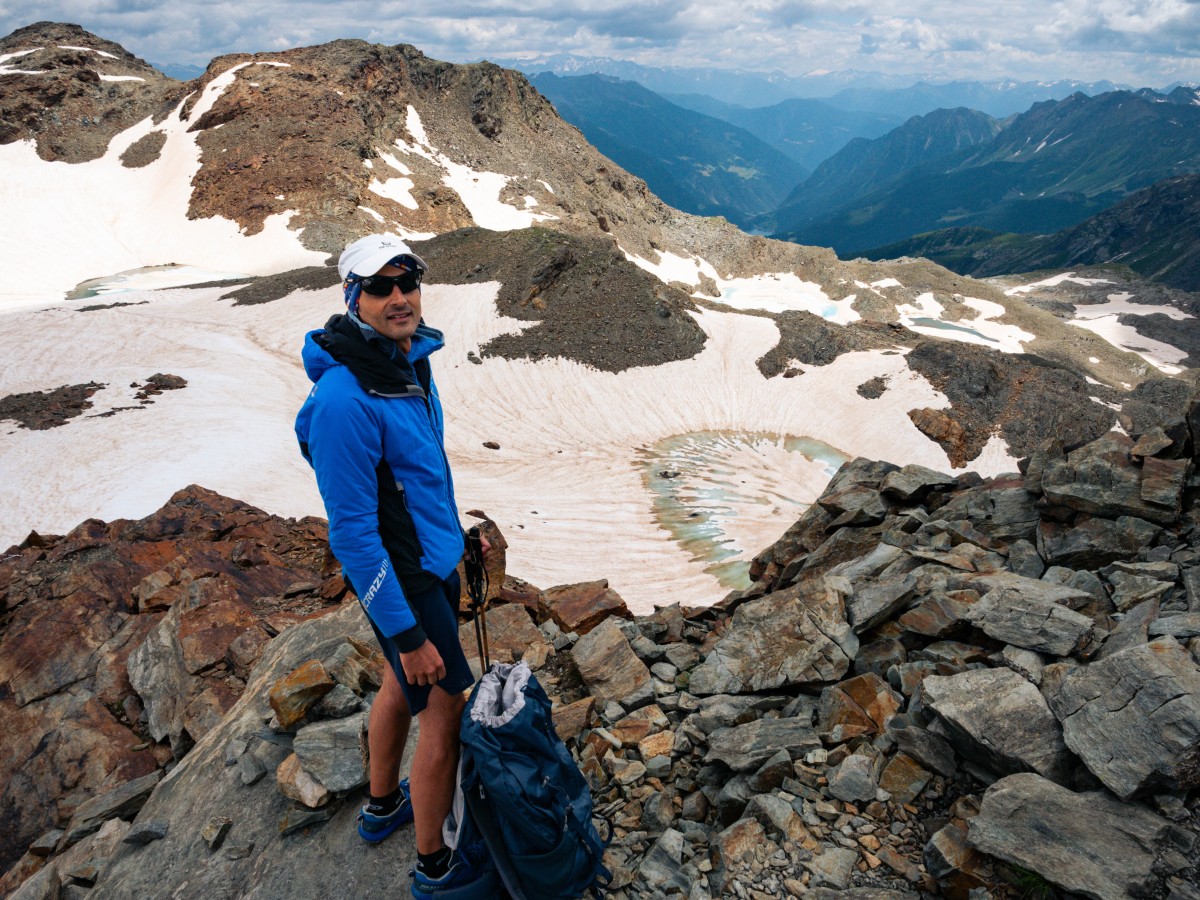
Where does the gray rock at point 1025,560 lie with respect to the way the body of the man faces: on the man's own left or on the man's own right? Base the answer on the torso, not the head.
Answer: on the man's own left

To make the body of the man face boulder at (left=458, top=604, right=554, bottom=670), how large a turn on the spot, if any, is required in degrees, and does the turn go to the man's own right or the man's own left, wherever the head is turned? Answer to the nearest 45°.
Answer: approximately 135° to the man's own left

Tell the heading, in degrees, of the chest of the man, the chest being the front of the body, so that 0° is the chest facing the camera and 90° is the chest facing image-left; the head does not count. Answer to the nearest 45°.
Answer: approximately 315°

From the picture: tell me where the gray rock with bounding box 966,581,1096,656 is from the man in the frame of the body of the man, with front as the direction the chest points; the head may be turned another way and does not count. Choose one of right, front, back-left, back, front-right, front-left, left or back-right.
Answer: front-left

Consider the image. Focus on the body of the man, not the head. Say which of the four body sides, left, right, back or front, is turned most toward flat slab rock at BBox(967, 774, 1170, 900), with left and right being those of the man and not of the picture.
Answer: front
